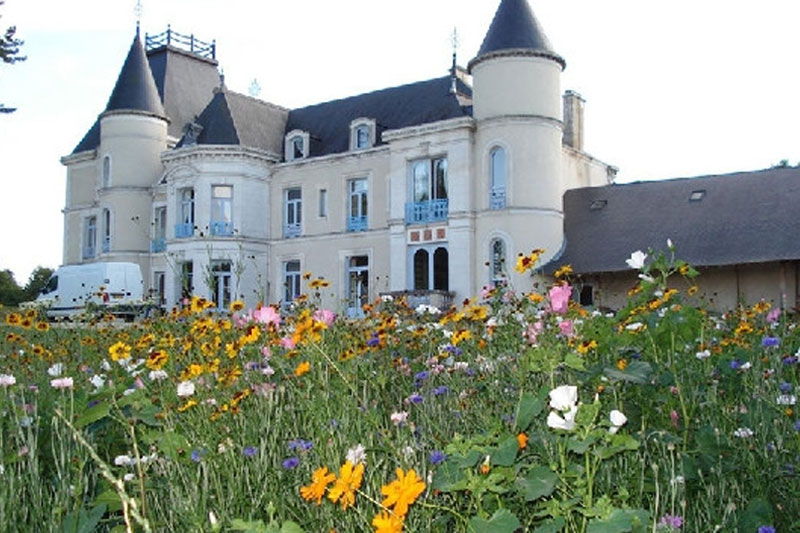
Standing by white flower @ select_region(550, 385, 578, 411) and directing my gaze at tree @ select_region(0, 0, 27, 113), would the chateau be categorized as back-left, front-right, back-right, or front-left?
front-right

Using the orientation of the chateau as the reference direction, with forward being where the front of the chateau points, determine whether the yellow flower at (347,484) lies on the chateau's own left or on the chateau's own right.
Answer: on the chateau's own left

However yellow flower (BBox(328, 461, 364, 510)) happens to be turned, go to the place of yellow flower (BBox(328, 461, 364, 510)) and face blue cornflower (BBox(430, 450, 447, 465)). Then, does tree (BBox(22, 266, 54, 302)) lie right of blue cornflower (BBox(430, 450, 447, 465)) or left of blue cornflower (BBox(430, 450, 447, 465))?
left

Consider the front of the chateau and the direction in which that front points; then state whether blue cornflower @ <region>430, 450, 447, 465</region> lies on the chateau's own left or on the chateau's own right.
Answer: on the chateau's own left

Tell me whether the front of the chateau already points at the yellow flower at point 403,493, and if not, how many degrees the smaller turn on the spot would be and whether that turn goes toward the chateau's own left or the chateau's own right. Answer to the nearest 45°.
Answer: approximately 45° to the chateau's own left

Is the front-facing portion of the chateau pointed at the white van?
no

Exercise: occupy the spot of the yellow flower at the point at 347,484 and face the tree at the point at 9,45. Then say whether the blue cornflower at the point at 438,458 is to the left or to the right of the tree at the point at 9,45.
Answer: right

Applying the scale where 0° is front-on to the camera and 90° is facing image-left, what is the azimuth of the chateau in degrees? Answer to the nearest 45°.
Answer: approximately 45°

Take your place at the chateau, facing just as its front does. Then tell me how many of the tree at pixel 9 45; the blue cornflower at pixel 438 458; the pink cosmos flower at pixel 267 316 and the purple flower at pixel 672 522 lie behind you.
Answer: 0

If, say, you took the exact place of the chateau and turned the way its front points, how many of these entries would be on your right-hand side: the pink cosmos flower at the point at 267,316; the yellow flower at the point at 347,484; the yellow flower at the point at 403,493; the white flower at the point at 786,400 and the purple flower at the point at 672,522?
0

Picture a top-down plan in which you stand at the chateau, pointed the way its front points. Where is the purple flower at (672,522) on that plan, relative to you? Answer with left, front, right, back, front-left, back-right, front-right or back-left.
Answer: front-left

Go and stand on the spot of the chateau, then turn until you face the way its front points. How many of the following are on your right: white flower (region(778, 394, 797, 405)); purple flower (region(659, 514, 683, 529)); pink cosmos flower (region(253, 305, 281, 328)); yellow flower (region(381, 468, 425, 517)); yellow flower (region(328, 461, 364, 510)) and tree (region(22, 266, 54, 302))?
1

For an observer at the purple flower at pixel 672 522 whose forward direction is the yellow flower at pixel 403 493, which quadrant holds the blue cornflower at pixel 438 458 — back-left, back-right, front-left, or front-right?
front-right

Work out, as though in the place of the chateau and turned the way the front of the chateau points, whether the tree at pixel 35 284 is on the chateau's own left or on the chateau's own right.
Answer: on the chateau's own right

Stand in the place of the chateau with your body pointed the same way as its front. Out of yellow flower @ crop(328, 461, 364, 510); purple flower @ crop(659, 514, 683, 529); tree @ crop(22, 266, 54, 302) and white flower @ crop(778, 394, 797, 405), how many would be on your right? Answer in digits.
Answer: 1

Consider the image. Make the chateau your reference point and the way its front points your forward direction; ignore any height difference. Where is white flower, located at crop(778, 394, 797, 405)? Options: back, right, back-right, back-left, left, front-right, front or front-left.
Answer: front-left

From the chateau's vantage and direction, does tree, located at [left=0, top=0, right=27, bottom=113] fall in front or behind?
in front

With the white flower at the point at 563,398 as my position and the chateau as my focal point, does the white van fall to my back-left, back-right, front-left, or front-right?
front-left
